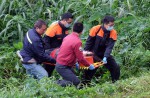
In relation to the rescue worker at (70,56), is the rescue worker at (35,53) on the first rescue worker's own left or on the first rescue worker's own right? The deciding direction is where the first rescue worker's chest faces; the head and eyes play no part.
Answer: on the first rescue worker's own left

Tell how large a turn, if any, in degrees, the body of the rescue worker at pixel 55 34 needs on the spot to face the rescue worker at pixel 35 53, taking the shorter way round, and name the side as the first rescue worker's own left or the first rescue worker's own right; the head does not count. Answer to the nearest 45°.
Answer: approximately 90° to the first rescue worker's own right

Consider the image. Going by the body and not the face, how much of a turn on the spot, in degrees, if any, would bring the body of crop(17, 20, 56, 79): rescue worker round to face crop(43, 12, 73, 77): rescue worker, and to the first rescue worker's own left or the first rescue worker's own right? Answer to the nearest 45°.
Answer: approximately 45° to the first rescue worker's own left

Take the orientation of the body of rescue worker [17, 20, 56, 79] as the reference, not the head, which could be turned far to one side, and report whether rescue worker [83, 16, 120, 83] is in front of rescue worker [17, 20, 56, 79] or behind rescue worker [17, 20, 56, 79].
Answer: in front

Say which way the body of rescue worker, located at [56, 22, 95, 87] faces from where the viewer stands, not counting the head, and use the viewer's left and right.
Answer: facing away from the viewer and to the right of the viewer

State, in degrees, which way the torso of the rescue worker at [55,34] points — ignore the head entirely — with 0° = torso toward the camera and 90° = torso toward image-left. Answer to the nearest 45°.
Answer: approximately 315°

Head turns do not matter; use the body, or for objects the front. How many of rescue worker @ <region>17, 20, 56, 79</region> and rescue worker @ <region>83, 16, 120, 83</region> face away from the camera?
0

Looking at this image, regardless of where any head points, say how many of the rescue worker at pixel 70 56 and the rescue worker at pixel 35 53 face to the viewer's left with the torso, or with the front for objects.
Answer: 0

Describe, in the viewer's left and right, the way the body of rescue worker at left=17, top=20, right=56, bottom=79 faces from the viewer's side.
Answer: facing to the right of the viewer
